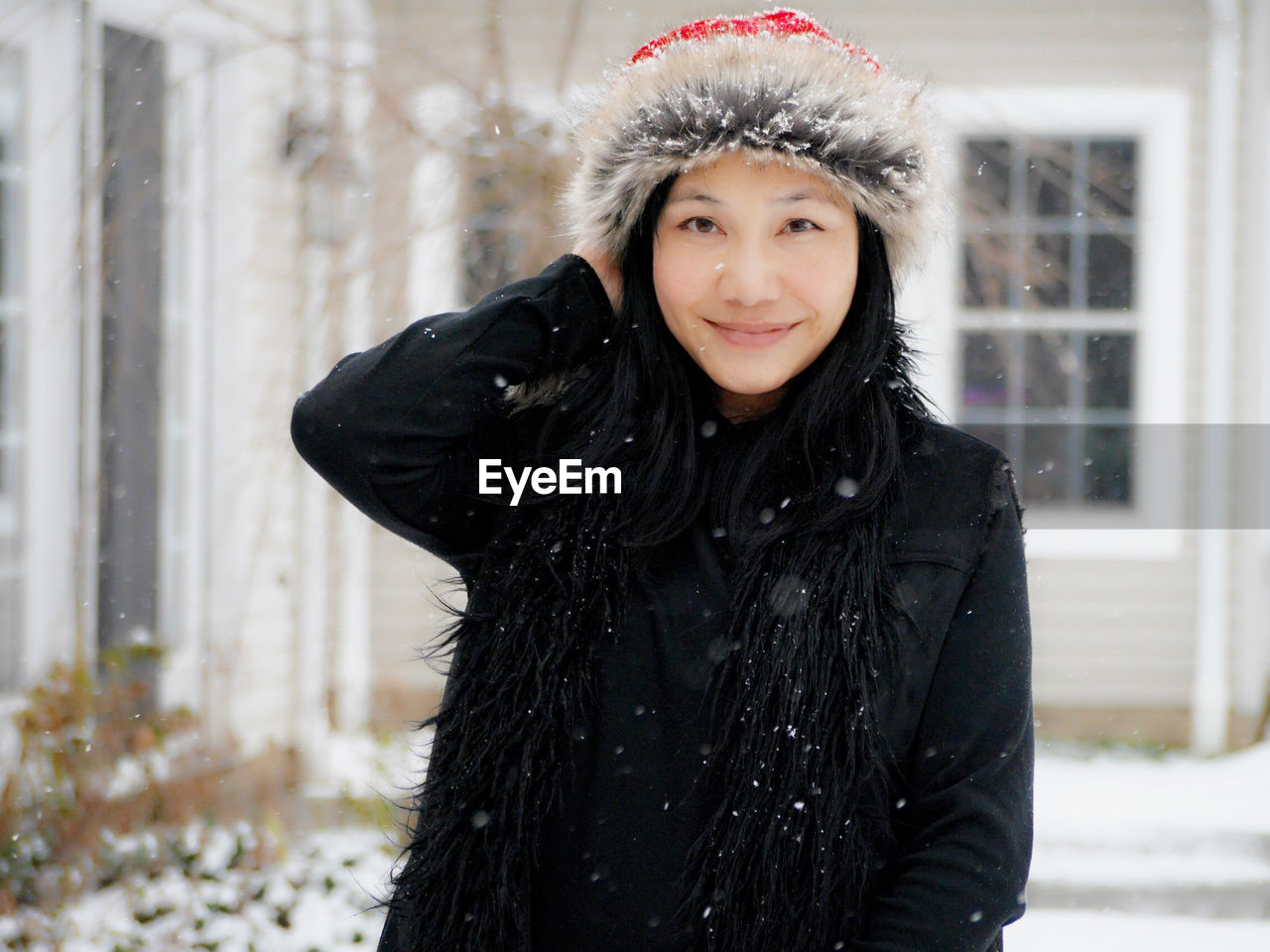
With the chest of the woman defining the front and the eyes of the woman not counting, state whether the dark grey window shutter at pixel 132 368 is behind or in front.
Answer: behind

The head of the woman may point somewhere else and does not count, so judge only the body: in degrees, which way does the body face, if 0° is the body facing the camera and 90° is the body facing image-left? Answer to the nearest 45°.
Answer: approximately 0°

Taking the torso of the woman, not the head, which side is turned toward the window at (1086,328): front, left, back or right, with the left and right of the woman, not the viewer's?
back
